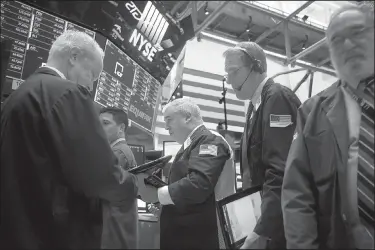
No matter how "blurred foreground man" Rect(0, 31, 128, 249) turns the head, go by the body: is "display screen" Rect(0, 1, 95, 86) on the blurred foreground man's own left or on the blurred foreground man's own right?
on the blurred foreground man's own left

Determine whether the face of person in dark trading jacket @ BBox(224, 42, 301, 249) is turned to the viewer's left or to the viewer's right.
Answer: to the viewer's left

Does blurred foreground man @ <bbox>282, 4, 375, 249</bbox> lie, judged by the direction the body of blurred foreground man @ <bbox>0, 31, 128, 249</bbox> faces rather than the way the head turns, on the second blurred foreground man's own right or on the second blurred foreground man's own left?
on the second blurred foreground man's own right
